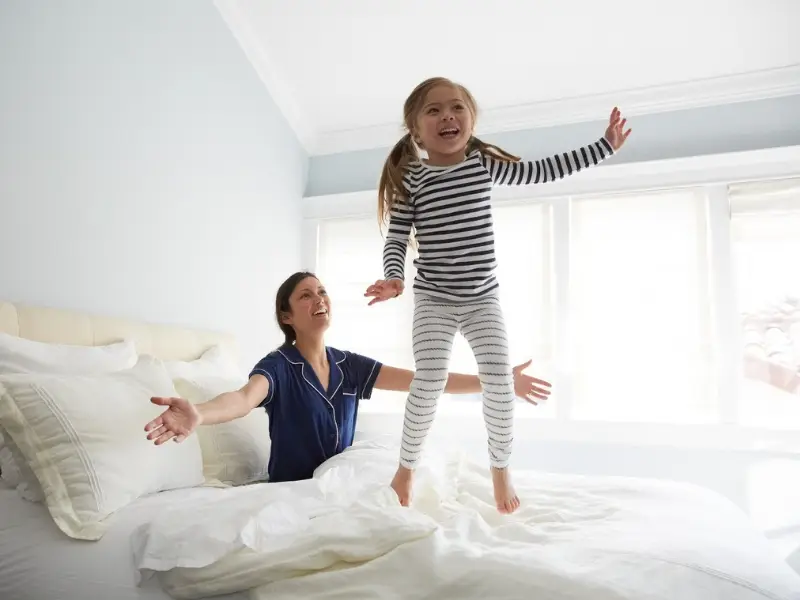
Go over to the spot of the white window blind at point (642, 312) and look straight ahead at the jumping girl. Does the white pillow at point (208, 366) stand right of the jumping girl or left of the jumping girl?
right

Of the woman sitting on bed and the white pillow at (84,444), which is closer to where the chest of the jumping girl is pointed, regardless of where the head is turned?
the white pillow

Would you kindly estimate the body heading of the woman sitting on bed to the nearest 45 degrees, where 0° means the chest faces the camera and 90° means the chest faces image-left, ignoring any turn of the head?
approximately 315°

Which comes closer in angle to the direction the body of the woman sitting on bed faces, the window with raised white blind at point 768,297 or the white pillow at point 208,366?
the window with raised white blind

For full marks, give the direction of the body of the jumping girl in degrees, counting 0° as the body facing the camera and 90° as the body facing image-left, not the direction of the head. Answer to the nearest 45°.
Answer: approximately 0°

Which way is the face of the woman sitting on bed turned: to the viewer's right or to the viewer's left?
to the viewer's right

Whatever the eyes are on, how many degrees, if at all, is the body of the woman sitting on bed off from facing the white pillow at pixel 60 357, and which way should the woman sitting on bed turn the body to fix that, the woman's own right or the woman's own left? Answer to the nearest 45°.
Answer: approximately 135° to the woman's own right

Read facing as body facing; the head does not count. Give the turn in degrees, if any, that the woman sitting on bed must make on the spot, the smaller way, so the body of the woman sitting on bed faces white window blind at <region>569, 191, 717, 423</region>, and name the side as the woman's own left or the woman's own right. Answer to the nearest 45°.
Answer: approximately 90° to the woman's own left

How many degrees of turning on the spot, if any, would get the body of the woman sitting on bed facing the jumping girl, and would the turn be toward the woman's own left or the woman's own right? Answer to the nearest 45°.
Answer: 0° — they already face them

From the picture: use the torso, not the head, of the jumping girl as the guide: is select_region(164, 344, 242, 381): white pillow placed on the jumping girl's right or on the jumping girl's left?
on the jumping girl's right
